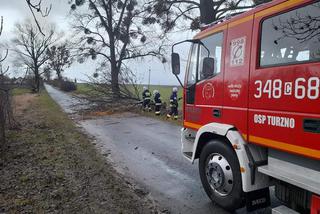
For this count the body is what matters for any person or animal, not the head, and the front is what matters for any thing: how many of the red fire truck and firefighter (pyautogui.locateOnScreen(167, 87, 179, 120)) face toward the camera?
0

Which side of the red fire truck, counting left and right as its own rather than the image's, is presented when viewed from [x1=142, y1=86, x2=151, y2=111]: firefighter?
front

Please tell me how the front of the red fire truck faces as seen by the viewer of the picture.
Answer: facing away from the viewer and to the left of the viewer

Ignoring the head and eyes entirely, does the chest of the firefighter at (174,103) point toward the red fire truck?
no

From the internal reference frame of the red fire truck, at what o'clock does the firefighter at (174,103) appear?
The firefighter is roughly at 1 o'clock from the red fire truck.

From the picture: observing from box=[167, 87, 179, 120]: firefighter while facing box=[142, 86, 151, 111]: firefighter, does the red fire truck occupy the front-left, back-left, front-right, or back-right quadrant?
back-left

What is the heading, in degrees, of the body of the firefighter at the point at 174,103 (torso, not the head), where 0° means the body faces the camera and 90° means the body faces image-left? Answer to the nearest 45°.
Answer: approximately 90°
